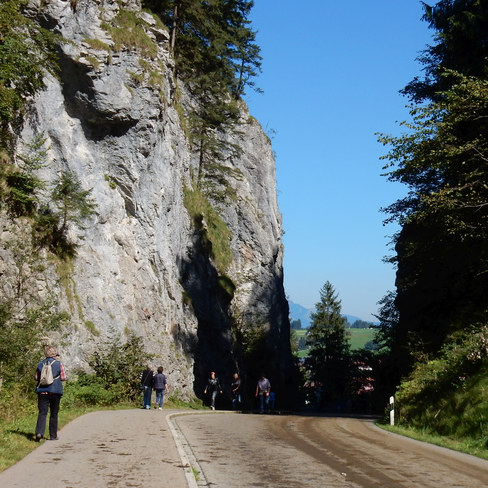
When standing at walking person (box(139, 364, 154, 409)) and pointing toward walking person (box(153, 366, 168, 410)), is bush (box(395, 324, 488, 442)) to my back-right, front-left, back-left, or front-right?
front-right

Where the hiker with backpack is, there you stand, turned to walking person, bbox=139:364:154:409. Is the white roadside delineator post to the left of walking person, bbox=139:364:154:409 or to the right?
right

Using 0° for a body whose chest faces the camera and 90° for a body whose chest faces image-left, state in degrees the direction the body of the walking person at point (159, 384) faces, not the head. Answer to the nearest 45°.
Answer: approximately 180°

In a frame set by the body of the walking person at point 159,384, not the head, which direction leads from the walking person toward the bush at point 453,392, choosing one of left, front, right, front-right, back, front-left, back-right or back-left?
back-right

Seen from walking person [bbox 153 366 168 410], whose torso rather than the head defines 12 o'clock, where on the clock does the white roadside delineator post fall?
The white roadside delineator post is roughly at 4 o'clock from the walking person.

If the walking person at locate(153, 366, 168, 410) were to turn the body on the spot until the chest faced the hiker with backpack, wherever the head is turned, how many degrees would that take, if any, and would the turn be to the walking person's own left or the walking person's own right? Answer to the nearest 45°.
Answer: approximately 180°
